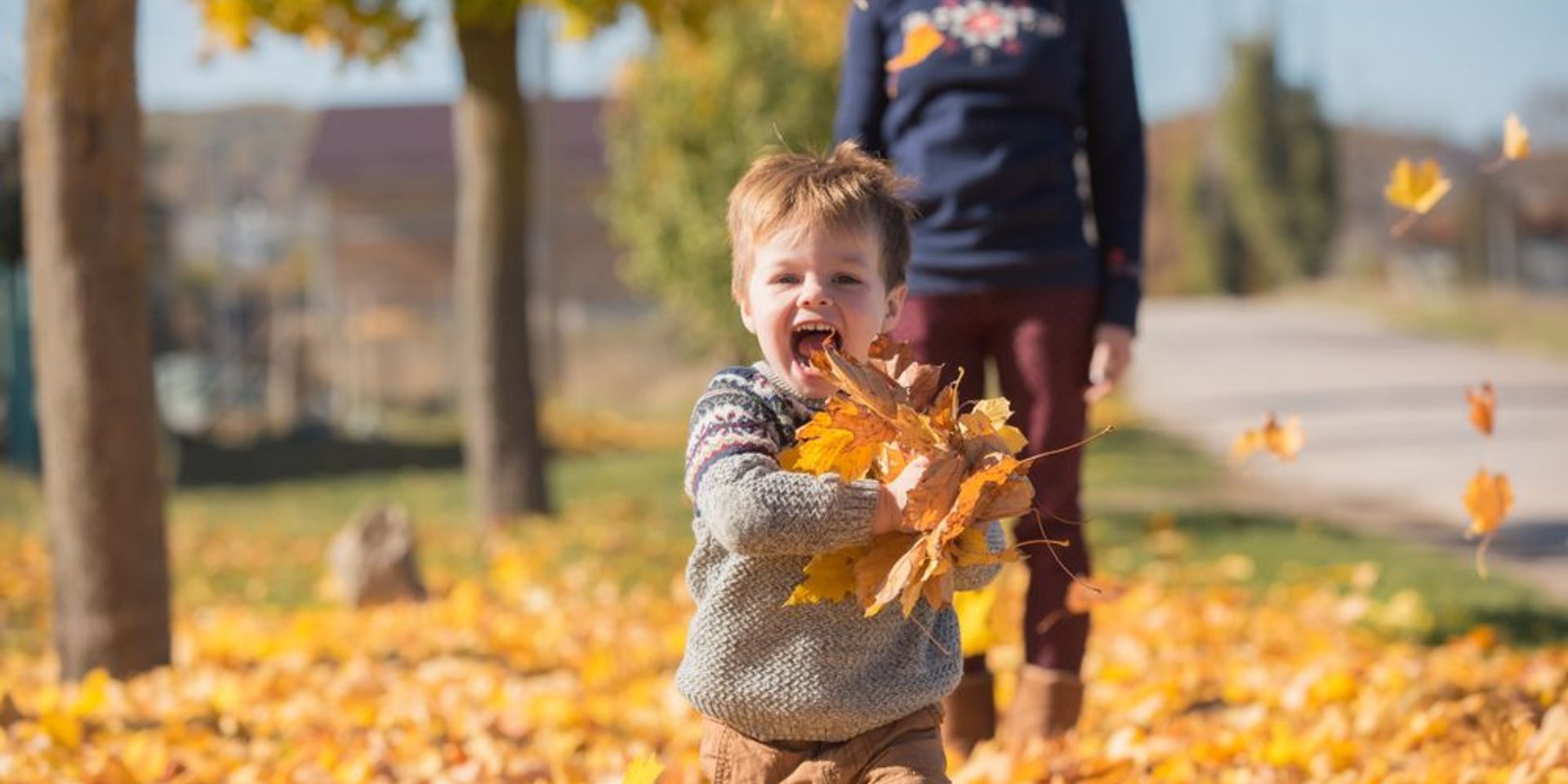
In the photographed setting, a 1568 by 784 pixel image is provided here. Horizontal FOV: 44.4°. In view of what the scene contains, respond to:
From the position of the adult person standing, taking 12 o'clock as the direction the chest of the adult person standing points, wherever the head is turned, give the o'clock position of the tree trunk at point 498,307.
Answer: The tree trunk is roughly at 5 o'clock from the adult person standing.

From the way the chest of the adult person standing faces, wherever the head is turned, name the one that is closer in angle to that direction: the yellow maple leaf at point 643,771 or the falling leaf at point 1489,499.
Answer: the yellow maple leaf

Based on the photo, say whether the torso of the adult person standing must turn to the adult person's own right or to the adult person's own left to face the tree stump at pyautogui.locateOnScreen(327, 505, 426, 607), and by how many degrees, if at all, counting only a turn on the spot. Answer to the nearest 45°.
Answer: approximately 135° to the adult person's own right

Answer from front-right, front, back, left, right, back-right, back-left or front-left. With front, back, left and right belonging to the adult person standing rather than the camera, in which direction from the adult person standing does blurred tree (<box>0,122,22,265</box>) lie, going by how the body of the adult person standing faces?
back-right

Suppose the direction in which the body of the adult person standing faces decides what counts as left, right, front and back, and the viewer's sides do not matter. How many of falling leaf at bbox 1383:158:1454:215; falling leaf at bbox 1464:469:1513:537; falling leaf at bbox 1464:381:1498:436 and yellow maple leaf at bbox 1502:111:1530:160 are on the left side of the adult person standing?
4

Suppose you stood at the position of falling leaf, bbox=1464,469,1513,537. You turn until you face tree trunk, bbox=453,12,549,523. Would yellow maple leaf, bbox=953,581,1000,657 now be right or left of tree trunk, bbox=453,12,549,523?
left

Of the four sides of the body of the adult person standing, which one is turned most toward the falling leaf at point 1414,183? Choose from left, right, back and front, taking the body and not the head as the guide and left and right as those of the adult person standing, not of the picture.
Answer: left

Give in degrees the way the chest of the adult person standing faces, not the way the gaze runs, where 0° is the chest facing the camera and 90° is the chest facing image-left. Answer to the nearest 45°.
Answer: approximately 0°

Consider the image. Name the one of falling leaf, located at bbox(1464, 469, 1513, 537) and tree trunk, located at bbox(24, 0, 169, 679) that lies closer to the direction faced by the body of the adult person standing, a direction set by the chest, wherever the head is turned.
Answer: the falling leaf

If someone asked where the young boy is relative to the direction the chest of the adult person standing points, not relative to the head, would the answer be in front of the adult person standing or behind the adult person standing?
in front

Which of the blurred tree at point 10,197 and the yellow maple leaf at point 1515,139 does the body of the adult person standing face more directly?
the yellow maple leaf

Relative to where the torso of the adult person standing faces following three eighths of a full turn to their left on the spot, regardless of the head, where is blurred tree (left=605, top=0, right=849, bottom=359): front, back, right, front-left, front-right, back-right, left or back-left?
front-left

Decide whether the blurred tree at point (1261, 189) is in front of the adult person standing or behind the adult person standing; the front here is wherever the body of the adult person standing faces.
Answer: behind

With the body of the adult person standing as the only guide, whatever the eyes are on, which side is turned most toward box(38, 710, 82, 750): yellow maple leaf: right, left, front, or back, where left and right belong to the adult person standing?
right

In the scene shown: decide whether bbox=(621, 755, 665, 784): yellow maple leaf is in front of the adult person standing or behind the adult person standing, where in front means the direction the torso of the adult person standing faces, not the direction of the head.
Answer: in front
